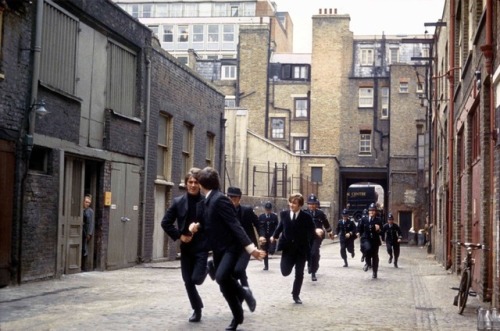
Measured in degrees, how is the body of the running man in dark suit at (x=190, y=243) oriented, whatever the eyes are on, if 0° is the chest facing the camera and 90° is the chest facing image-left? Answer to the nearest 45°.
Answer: approximately 0°

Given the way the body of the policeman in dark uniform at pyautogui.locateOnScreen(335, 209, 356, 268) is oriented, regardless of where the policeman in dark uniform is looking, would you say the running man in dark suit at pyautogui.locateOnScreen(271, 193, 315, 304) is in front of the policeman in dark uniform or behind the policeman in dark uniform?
in front

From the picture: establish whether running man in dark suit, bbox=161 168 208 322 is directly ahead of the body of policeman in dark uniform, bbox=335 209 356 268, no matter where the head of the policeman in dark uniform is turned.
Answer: yes

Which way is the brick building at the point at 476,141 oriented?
to the viewer's left

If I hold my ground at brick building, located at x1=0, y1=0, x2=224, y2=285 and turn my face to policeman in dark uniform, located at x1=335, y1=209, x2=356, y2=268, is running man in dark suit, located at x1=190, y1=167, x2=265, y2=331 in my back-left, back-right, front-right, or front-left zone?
back-right

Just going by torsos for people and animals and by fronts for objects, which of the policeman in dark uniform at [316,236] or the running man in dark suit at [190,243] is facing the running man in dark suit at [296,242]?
the policeman in dark uniform

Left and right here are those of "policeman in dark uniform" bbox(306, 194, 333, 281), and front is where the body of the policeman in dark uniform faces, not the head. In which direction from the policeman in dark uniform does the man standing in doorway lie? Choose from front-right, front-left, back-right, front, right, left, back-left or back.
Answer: right

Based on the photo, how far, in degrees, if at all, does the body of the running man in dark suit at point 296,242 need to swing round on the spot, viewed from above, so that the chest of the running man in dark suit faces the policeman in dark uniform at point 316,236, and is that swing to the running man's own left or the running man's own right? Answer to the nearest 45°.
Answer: approximately 180°

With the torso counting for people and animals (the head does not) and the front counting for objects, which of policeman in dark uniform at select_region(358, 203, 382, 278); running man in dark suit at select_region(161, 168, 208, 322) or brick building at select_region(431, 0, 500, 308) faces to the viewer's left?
the brick building

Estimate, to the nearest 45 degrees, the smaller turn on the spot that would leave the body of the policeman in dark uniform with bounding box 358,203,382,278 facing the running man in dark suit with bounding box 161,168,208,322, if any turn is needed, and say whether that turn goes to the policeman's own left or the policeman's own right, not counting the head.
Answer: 0° — they already face them
